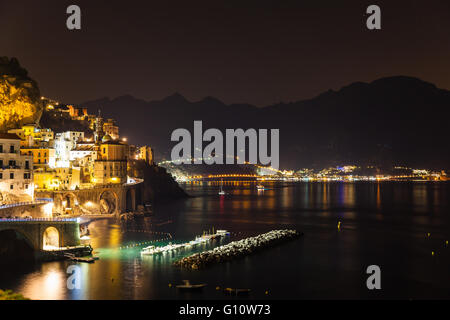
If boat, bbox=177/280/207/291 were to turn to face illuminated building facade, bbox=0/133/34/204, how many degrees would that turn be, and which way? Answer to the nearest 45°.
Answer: approximately 135° to its left

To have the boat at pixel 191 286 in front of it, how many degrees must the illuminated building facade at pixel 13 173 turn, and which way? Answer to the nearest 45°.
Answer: approximately 45° to its left

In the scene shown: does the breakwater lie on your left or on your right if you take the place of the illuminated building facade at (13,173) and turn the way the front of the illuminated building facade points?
on your left

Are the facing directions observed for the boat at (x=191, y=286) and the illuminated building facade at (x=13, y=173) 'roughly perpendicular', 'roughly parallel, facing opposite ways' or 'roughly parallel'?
roughly perpendicular

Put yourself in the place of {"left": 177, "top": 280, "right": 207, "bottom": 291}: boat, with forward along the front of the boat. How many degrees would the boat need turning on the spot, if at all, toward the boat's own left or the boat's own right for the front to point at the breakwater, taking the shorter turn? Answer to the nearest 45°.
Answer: approximately 90° to the boat's own left

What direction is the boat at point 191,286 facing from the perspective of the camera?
to the viewer's right

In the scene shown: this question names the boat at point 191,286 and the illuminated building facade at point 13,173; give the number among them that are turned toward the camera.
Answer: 1

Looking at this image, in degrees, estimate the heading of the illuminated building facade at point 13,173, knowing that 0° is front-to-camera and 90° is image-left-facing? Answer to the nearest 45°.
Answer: approximately 0°
